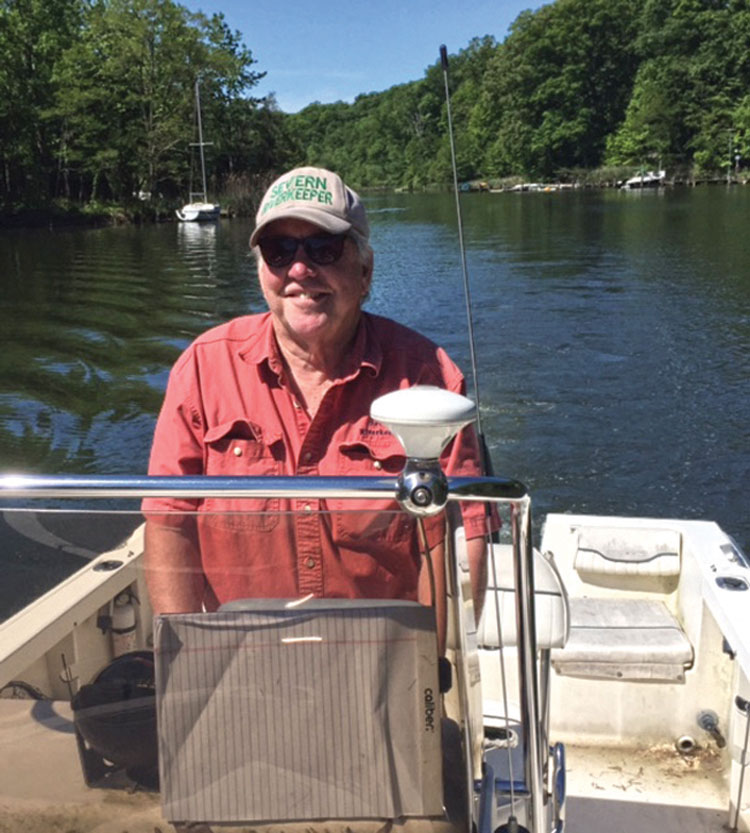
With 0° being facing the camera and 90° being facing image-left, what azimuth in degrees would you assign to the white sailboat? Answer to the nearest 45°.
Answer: approximately 45°

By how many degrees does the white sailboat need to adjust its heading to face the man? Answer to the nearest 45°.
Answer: approximately 45° to its left

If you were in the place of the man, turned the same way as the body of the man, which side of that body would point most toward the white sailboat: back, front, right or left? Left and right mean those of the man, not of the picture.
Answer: back

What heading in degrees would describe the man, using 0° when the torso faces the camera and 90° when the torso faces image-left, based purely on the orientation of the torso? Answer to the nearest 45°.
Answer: approximately 0°
